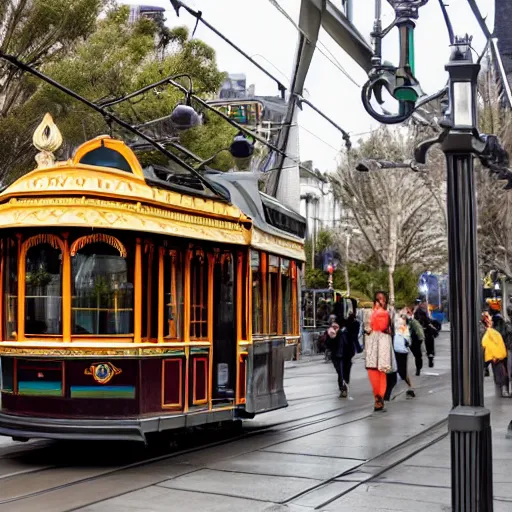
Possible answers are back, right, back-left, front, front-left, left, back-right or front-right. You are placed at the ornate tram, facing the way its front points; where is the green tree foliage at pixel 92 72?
back-right

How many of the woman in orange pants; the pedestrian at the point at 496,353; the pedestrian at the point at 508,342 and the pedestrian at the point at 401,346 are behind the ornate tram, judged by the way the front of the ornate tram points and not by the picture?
4

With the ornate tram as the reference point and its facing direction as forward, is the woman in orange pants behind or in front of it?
behind

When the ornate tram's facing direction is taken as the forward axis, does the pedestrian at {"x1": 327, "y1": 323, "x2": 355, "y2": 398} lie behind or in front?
behind
